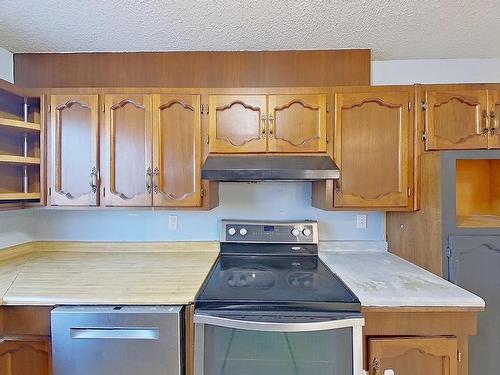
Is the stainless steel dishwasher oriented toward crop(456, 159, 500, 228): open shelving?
no

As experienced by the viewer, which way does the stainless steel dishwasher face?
facing the viewer

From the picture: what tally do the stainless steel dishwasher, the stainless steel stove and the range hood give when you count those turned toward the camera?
3

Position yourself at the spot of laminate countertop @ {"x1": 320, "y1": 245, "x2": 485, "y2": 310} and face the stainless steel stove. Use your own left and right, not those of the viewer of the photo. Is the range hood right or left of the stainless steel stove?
right

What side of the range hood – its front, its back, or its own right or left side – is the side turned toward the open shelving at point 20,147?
right

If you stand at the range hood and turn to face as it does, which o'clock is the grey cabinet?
The grey cabinet is roughly at 9 o'clock from the range hood.

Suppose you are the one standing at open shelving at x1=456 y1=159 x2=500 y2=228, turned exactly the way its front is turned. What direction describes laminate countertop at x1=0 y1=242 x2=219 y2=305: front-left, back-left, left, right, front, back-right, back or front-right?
front-right

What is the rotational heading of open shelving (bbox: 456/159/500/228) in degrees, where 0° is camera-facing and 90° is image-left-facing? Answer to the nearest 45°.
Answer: approximately 0°

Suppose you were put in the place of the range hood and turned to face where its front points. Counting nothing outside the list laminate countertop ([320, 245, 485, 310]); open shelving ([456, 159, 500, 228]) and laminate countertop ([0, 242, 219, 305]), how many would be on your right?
1

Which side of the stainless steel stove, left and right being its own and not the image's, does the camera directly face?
front

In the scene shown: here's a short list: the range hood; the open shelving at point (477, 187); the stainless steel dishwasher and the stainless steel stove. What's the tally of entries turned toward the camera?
4
